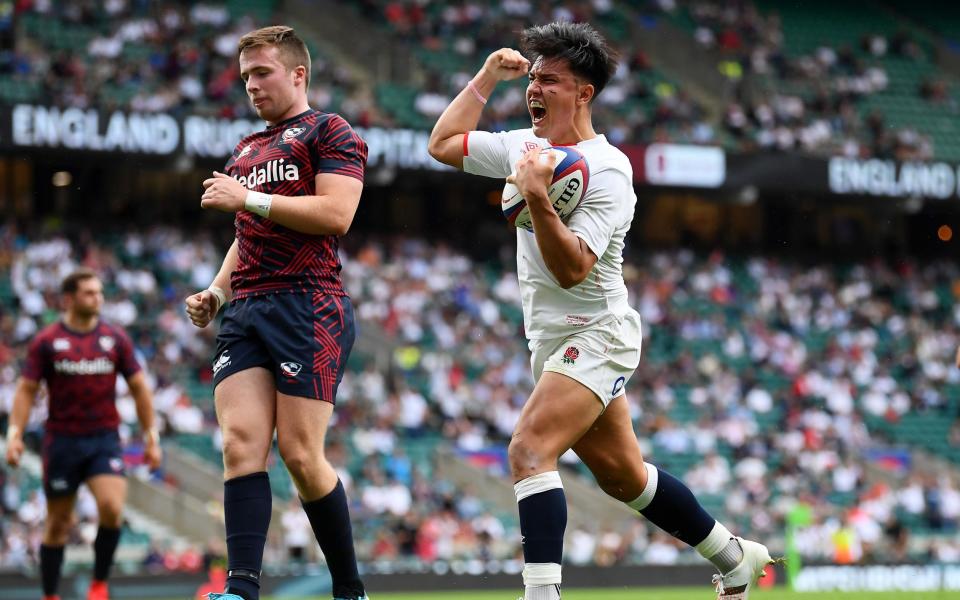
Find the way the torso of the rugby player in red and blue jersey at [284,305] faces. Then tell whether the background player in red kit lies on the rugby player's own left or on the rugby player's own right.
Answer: on the rugby player's own right

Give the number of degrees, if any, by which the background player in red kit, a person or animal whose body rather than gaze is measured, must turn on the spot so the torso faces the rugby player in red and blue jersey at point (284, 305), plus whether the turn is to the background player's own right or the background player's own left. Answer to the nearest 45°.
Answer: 0° — they already face them

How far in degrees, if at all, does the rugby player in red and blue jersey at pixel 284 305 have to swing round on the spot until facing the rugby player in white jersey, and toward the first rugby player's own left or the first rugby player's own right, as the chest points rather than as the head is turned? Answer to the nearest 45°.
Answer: approximately 135° to the first rugby player's own left

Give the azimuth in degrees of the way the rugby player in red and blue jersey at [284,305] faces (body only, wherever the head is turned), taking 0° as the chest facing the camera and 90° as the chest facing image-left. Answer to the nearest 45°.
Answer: approximately 45°

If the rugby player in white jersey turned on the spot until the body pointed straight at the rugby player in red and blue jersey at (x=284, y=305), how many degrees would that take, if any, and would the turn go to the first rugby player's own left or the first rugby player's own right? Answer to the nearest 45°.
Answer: approximately 45° to the first rugby player's own right

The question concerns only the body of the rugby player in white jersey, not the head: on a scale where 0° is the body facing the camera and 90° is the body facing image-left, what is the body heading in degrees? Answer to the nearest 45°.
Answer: approximately 45°

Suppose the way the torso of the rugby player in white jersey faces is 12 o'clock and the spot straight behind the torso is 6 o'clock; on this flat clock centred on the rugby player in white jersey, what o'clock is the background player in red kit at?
The background player in red kit is roughly at 3 o'clock from the rugby player in white jersey.

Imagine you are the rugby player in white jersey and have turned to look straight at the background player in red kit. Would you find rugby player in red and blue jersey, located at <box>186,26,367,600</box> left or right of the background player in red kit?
left
